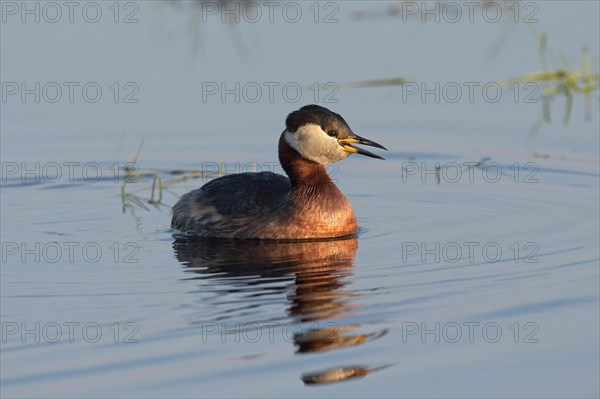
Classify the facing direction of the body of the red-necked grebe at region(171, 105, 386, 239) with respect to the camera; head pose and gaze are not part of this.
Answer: to the viewer's right
